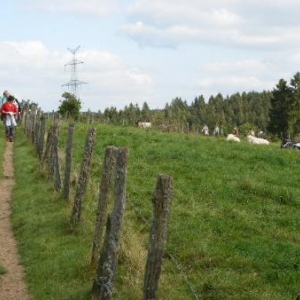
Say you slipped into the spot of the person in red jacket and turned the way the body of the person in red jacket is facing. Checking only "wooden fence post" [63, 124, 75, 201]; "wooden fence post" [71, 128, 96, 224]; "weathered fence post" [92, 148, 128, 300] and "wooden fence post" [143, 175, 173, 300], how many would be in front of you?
4

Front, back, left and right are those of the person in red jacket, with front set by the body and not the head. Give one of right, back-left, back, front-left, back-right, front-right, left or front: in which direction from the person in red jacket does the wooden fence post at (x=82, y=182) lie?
front

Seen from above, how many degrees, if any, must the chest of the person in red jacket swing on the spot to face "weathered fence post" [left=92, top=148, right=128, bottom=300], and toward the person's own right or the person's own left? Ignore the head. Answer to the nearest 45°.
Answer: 0° — they already face it

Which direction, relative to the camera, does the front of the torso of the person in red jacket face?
toward the camera

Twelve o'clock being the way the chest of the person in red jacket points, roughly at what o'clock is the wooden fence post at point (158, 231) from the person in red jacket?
The wooden fence post is roughly at 12 o'clock from the person in red jacket.

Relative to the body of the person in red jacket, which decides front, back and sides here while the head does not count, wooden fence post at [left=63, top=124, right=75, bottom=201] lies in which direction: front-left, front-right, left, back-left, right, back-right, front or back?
front
